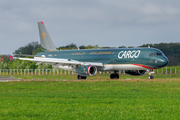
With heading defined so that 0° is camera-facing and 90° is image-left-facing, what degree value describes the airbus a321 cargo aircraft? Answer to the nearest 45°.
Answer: approximately 315°
